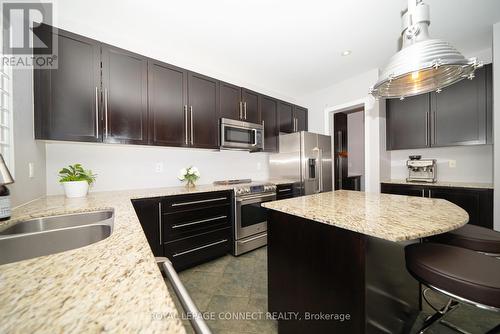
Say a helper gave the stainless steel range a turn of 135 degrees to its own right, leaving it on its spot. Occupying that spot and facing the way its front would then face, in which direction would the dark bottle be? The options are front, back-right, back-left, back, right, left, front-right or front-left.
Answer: front-left

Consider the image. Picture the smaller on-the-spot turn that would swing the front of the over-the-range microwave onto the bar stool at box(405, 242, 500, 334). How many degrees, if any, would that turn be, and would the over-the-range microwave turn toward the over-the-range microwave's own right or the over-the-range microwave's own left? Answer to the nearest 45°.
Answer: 0° — it already faces it

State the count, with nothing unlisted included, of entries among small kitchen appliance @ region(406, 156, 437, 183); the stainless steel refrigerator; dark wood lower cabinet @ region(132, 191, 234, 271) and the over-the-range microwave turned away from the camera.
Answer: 0

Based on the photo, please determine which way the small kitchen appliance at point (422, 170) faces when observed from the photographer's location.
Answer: facing the viewer

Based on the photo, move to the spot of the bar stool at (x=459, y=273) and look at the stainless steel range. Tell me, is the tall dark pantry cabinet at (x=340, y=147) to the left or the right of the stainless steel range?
right

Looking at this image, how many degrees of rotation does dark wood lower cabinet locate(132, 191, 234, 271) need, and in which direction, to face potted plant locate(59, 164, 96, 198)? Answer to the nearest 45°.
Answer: approximately 135° to its right

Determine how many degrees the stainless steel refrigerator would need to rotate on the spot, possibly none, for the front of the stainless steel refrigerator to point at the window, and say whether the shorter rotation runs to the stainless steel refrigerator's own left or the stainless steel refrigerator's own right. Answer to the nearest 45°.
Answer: approximately 90° to the stainless steel refrigerator's own right

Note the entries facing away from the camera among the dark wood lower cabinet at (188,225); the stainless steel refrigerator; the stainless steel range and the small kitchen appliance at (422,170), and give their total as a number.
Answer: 0

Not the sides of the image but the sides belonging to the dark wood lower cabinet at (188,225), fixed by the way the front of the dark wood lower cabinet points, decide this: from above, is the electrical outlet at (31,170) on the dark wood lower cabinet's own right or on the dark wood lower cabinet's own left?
on the dark wood lower cabinet's own right

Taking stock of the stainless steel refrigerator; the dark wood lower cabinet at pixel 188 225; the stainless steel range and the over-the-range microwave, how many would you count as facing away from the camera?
0

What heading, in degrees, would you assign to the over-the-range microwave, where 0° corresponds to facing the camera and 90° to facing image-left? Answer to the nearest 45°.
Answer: approximately 315°

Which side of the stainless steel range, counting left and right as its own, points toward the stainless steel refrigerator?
left

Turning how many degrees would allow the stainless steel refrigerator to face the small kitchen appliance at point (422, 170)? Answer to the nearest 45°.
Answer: approximately 45° to its left

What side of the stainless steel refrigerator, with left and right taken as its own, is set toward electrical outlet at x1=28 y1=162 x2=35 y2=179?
right

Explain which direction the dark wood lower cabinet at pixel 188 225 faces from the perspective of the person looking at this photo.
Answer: facing the viewer and to the right of the viewer

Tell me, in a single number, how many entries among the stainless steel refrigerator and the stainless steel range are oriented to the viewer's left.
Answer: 0
